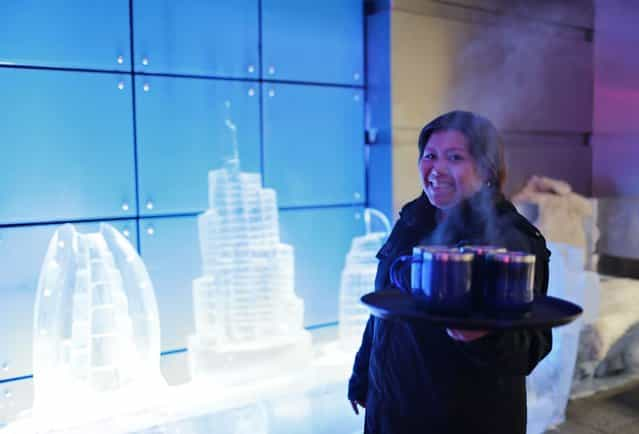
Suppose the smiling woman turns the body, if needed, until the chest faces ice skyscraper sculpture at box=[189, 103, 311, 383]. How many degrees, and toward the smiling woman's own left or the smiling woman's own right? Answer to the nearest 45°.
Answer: approximately 135° to the smiling woman's own right

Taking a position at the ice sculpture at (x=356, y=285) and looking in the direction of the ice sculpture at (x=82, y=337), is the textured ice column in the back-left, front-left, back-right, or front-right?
back-left

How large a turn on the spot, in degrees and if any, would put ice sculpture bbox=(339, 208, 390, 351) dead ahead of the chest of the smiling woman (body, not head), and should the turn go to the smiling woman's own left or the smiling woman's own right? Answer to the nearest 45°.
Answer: approximately 180°

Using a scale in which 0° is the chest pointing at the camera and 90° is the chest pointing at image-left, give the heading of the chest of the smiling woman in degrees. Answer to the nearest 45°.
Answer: approximately 0°

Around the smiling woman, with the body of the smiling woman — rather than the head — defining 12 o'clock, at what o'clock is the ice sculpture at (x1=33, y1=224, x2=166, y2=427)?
The ice sculpture is roughly at 4 o'clock from the smiling woman.
